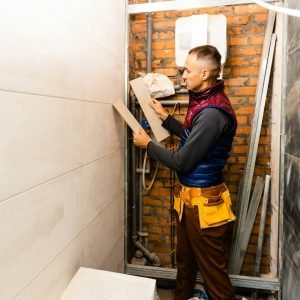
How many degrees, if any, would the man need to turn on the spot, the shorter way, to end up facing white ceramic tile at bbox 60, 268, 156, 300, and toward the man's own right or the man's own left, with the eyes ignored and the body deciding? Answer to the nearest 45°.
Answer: approximately 45° to the man's own left

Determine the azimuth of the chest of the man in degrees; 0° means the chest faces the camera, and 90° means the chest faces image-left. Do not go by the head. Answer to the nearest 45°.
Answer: approximately 90°

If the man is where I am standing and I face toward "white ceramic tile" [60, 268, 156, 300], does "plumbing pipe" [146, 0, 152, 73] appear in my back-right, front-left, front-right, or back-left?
back-right

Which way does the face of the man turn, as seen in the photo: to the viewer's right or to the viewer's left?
to the viewer's left

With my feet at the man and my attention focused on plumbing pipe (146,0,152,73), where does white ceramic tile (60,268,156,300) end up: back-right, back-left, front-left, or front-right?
back-left
